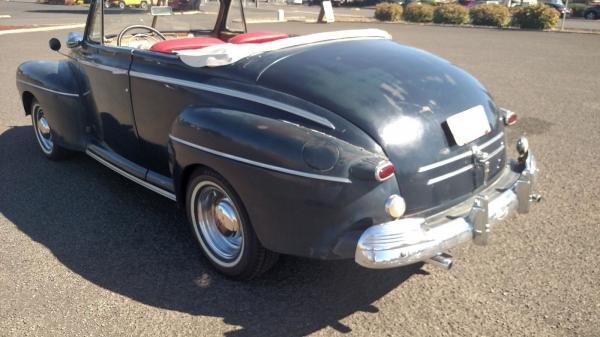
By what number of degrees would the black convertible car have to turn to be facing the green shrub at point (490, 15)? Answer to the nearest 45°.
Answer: approximately 90° to its right

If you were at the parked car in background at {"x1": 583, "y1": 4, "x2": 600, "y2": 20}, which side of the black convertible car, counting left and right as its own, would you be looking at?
right

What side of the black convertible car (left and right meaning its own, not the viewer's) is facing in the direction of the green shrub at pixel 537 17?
right

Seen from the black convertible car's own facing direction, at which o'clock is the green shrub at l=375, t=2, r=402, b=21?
The green shrub is roughly at 2 o'clock from the black convertible car.

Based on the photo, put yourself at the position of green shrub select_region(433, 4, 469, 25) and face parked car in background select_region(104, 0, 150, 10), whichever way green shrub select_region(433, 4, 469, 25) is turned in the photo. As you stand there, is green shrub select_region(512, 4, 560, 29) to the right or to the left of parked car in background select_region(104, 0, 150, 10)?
left

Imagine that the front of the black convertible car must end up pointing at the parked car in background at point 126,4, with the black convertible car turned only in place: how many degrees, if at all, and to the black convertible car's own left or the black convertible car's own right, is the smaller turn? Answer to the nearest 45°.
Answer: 0° — it already faces it

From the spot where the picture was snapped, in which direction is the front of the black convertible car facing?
facing away from the viewer and to the left of the viewer

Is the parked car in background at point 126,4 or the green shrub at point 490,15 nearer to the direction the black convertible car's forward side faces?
the parked car in background

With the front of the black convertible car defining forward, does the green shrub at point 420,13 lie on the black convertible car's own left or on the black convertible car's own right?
on the black convertible car's own right
